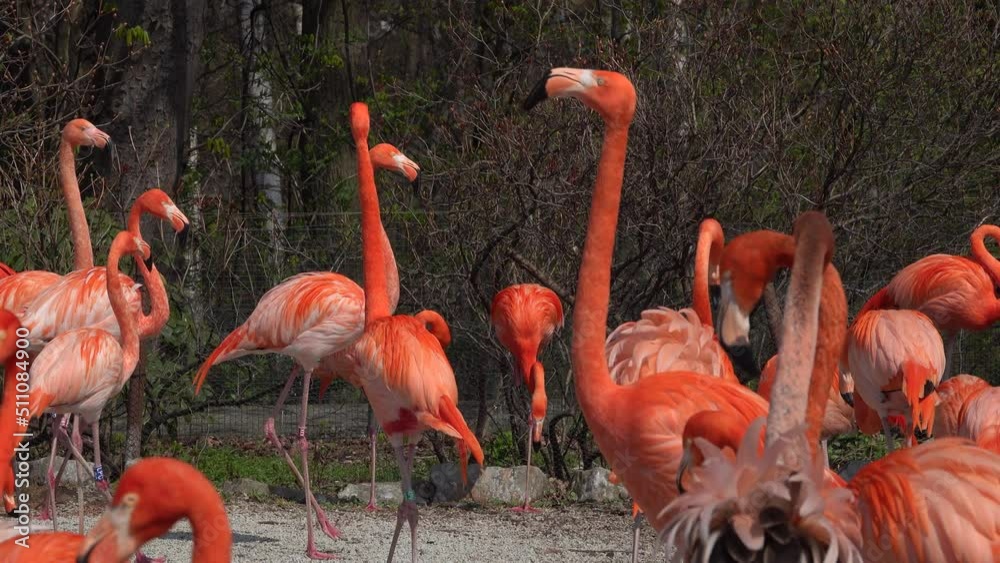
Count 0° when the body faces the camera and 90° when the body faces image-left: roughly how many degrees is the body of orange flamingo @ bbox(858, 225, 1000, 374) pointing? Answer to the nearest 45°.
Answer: approximately 270°

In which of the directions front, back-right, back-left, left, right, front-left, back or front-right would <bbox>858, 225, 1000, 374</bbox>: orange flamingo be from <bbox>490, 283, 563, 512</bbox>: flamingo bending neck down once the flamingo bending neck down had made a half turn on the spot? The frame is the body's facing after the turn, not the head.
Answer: right

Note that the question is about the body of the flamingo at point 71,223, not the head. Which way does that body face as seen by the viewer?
to the viewer's right

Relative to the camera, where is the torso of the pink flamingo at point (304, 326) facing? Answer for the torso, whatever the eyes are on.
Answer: to the viewer's right

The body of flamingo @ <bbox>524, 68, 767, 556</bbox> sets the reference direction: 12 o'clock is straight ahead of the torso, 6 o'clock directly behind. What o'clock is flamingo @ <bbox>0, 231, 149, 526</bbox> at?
flamingo @ <bbox>0, 231, 149, 526</bbox> is roughly at 1 o'clock from flamingo @ <bbox>524, 68, 767, 556</bbox>.

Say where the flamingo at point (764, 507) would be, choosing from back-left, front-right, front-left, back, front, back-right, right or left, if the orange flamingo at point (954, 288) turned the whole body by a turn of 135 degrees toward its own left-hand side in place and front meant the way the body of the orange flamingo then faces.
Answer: back-left

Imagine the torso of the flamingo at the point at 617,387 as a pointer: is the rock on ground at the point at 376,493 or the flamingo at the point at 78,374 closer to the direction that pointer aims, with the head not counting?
the flamingo

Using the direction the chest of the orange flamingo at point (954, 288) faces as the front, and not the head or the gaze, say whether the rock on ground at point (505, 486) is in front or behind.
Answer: behind

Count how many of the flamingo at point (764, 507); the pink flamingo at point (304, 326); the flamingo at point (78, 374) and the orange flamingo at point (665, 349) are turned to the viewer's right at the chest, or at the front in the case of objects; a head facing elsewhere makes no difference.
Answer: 3

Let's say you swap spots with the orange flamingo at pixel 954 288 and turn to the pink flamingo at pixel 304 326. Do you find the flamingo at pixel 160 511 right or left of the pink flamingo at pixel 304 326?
left

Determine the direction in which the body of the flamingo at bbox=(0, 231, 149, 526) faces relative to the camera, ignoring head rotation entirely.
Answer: to the viewer's right

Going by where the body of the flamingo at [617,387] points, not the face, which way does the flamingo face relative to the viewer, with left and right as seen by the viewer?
facing to the left of the viewer
